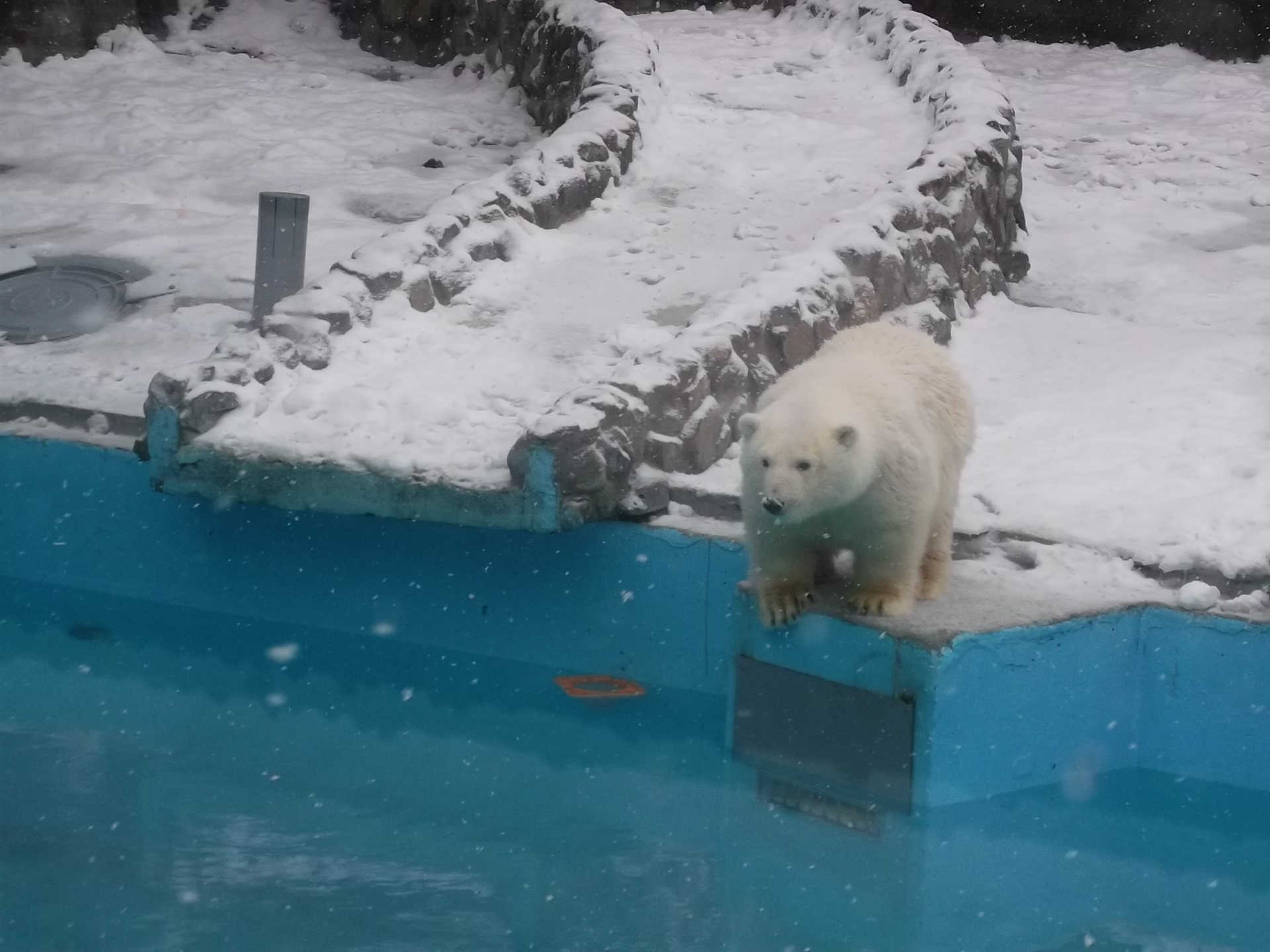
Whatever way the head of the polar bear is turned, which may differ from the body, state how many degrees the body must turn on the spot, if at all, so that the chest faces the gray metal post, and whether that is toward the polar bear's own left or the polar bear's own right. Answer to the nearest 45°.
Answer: approximately 90° to the polar bear's own right

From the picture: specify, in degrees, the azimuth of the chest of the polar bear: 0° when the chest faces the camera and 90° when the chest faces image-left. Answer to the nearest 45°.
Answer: approximately 45°

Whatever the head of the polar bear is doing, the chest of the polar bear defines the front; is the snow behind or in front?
behind

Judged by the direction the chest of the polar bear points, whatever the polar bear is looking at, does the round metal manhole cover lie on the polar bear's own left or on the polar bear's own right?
on the polar bear's own right

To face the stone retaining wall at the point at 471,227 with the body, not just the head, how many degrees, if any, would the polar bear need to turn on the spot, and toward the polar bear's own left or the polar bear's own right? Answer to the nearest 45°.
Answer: approximately 90° to the polar bear's own right

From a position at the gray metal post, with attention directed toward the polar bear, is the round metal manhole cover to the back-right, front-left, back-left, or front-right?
back-right
